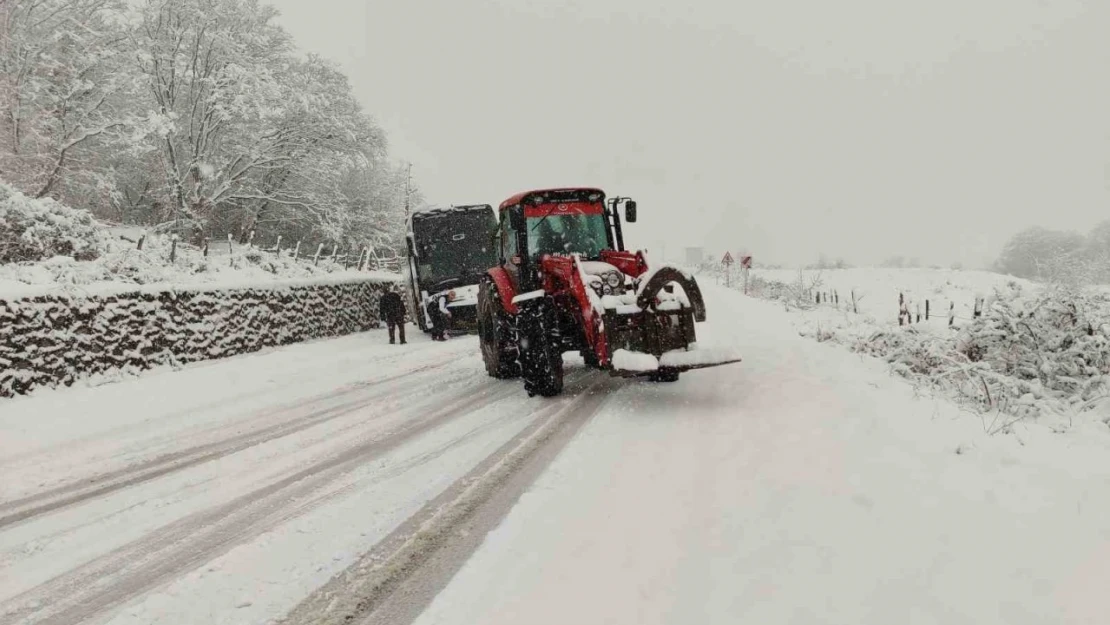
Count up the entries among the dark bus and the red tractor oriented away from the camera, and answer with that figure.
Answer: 0

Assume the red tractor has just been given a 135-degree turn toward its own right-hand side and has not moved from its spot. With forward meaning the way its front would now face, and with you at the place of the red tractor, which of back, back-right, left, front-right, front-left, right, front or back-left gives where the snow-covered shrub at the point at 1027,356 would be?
back

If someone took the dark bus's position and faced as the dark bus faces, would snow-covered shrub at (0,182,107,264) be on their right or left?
on their right

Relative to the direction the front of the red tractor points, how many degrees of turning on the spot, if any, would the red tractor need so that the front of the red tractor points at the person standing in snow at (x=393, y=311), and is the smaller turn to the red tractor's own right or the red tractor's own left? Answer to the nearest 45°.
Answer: approximately 180°

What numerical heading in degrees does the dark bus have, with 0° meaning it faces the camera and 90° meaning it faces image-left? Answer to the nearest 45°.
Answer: approximately 0°

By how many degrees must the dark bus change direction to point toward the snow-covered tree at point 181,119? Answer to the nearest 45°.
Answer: approximately 135° to its right

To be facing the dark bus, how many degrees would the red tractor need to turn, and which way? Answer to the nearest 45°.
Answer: approximately 180°

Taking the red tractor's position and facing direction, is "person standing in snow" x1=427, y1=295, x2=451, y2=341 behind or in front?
behind

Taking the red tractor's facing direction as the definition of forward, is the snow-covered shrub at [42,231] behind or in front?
behind
